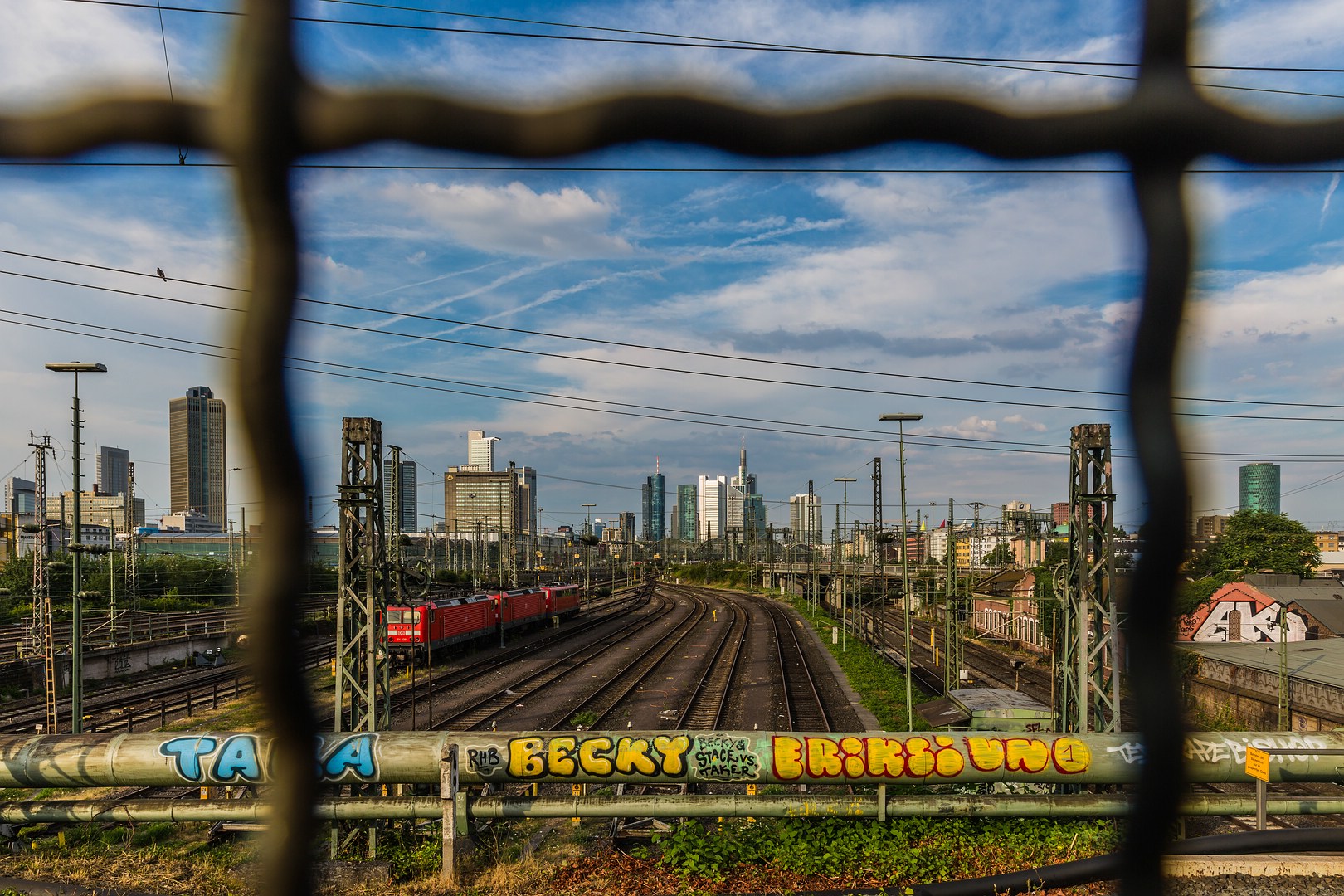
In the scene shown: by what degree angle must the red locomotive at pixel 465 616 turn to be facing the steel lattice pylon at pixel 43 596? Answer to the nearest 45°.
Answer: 0° — it already faces it

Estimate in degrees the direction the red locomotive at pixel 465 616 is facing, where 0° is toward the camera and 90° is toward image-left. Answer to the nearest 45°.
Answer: approximately 45°

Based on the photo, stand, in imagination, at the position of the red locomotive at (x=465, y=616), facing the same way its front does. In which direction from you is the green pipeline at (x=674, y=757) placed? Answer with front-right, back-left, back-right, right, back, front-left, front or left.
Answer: front-left

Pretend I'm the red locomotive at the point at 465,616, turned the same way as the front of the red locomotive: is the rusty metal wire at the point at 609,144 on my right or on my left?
on my left
